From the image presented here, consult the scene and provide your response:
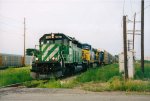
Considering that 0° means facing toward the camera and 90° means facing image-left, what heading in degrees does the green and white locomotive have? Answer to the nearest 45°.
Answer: approximately 45°
